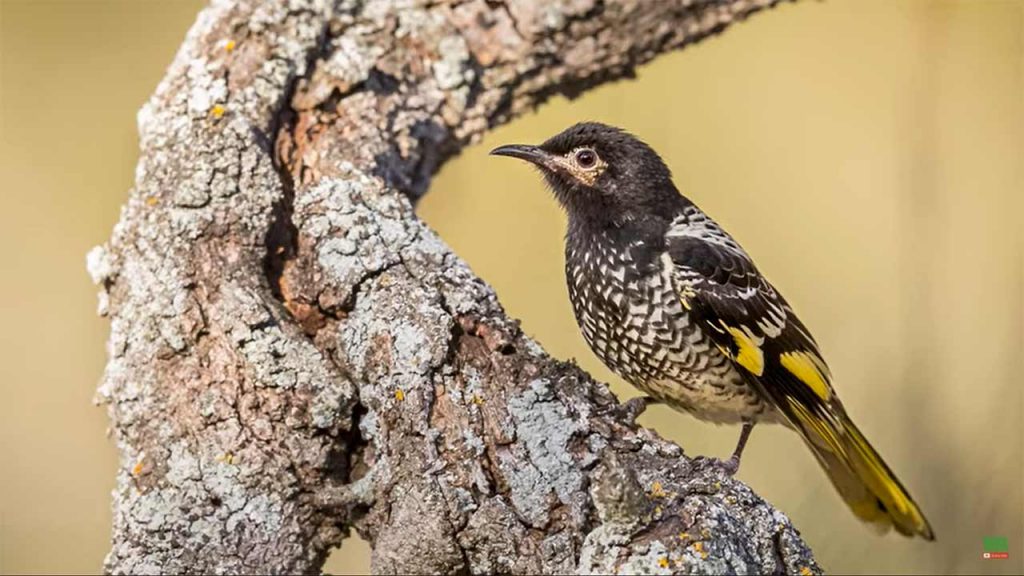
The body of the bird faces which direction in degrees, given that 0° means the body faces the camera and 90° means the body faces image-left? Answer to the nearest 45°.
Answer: approximately 90°
